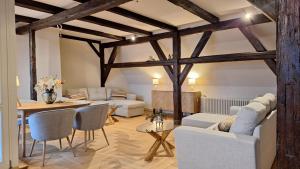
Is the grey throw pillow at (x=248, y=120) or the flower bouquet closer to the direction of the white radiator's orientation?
the grey throw pillow

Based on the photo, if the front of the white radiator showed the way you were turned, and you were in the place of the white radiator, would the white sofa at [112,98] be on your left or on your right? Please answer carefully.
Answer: on your right

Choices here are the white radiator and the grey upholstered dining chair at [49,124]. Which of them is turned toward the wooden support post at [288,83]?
the white radiator

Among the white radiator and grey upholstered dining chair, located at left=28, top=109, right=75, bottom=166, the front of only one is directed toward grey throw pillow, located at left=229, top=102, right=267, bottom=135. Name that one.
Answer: the white radiator

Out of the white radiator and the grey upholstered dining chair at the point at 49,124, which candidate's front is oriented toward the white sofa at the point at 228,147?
the white radiator

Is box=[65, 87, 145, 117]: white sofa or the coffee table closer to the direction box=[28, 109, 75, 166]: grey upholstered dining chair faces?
the white sofa

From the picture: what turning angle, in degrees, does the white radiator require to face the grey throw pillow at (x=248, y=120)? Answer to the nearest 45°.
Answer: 0° — it already faces it

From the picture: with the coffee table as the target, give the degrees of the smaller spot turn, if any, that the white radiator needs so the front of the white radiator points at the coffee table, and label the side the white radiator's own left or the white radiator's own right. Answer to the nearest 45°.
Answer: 0° — it already faces it

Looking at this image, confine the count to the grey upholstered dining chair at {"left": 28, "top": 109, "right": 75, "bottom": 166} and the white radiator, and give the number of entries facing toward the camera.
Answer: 1

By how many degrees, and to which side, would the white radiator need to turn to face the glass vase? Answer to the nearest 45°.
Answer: approximately 45° to its right

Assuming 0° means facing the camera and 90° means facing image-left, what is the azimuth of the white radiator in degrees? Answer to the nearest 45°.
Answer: approximately 0°

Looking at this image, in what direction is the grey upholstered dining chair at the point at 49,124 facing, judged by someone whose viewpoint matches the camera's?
facing away from the viewer and to the left of the viewer
